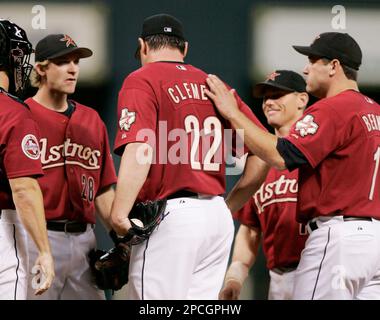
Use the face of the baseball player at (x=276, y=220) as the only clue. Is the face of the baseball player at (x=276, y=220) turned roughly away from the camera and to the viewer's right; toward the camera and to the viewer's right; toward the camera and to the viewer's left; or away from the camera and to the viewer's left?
toward the camera and to the viewer's left

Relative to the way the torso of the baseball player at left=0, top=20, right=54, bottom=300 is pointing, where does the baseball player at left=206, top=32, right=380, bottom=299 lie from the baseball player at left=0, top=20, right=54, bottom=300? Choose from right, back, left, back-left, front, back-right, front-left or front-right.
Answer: front-right

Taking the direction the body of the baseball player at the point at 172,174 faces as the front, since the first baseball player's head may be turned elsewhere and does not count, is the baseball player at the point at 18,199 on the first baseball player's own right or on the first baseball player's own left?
on the first baseball player's own left

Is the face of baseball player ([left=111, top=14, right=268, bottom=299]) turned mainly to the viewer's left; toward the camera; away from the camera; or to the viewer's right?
away from the camera

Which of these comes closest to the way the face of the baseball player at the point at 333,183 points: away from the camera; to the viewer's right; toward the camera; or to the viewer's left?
to the viewer's left

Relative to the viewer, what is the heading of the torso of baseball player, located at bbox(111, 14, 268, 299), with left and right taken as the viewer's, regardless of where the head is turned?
facing away from the viewer and to the left of the viewer

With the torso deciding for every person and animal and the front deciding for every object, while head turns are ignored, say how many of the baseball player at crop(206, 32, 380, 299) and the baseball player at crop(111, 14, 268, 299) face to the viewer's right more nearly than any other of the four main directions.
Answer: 0

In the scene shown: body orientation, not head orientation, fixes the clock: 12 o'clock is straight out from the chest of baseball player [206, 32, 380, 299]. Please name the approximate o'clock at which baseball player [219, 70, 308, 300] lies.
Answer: baseball player [219, 70, 308, 300] is roughly at 1 o'clock from baseball player [206, 32, 380, 299].

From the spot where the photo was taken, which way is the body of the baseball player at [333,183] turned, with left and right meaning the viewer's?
facing away from the viewer and to the left of the viewer

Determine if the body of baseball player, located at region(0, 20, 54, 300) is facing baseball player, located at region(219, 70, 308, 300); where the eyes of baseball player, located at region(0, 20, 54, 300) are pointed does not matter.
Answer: yes

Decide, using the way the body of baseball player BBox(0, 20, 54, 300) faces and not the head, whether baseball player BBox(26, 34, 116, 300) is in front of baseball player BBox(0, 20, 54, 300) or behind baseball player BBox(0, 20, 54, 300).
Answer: in front

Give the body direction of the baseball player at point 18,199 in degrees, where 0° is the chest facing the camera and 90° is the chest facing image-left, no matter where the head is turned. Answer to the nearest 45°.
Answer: approximately 225°

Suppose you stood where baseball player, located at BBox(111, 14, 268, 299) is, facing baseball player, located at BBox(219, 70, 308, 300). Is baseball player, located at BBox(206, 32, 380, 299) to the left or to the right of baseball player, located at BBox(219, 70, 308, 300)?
right

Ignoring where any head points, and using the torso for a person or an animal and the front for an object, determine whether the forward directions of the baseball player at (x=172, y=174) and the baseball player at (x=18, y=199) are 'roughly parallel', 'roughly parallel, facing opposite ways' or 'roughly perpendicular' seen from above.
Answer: roughly perpendicular

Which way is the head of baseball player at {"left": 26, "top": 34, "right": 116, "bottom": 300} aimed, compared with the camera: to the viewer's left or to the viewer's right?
to the viewer's right

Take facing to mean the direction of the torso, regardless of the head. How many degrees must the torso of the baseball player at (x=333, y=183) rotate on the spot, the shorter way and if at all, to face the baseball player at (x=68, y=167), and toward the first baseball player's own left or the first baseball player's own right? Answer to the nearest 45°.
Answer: approximately 45° to the first baseball player's own left
